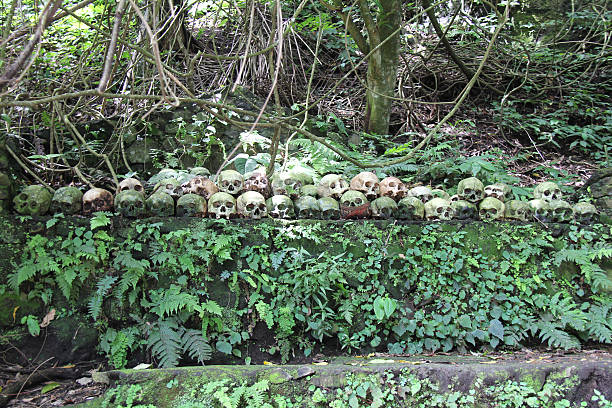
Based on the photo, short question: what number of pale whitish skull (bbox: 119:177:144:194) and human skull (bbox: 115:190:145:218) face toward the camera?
2

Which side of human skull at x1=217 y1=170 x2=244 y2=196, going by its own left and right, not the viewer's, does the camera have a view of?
front

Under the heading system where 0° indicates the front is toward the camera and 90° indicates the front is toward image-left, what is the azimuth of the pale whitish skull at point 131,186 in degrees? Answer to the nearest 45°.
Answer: approximately 0°

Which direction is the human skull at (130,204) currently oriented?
toward the camera

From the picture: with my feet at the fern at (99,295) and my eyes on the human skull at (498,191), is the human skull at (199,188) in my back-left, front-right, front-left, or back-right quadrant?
front-left

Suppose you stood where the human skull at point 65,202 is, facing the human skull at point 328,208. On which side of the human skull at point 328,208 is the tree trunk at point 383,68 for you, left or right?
left

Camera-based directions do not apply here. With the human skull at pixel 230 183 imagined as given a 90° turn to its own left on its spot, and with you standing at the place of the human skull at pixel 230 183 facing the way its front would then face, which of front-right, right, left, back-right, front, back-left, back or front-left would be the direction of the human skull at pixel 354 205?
front

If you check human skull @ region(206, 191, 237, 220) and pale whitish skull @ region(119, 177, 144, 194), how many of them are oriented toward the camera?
2

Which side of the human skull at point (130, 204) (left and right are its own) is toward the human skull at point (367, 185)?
left

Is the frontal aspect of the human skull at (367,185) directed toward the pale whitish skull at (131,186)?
no

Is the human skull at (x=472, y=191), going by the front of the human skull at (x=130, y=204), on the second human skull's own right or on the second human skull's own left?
on the second human skull's own left

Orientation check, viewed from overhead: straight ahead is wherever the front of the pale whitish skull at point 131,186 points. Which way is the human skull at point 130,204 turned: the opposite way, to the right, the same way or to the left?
the same way

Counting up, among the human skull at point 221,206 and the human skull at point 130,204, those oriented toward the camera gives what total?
2

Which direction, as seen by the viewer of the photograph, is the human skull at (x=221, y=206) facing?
facing the viewer
